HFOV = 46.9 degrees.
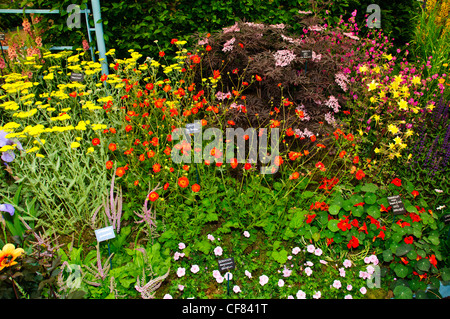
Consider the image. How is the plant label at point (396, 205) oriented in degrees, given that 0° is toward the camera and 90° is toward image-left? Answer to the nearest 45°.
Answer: approximately 0°

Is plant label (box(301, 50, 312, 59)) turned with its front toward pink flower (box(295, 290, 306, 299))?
yes

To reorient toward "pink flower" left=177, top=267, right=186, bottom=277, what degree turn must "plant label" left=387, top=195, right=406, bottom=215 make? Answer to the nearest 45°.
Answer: approximately 45° to its right

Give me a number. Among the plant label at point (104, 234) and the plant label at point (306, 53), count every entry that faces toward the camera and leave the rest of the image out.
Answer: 2

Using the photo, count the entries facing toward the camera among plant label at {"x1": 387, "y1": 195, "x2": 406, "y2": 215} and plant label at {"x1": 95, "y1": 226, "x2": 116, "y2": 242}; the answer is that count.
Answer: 2

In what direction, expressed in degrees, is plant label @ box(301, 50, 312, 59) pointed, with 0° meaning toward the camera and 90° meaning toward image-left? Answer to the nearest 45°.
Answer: approximately 0°
